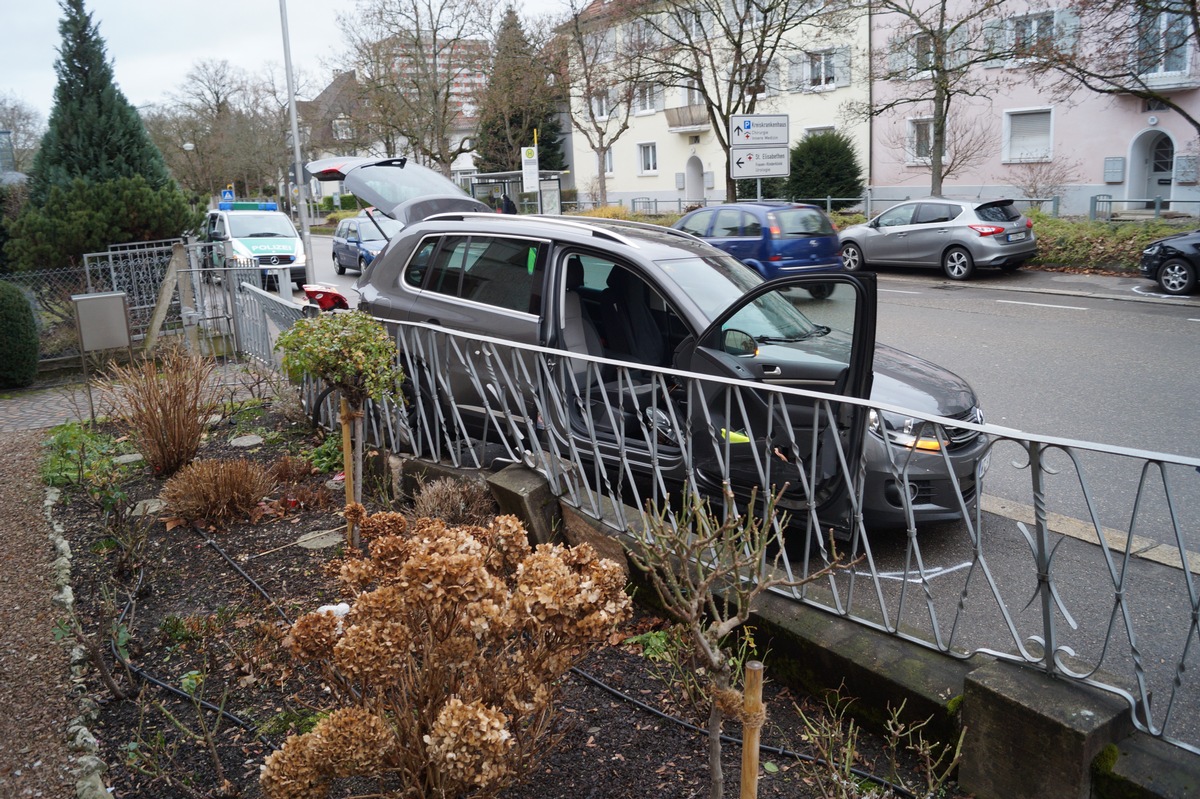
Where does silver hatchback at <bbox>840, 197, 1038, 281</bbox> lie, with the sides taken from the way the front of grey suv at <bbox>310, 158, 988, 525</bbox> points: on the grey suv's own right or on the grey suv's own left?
on the grey suv's own left

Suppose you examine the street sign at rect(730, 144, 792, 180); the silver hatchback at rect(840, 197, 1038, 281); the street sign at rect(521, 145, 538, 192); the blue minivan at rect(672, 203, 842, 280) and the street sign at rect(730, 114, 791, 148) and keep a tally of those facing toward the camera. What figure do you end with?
3

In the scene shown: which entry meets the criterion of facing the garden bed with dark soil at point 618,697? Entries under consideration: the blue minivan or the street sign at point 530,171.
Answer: the street sign

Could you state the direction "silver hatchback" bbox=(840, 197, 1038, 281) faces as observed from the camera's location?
facing away from the viewer and to the left of the viewer

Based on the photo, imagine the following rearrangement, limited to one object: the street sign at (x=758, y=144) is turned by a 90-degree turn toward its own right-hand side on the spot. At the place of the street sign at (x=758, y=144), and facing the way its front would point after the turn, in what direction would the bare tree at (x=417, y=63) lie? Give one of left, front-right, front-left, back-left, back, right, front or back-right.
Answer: front-right

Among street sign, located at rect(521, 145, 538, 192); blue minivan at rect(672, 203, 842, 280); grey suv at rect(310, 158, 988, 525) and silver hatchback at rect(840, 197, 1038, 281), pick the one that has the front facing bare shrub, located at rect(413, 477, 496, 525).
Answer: the street sign

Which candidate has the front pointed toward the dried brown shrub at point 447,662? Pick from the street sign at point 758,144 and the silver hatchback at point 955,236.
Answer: the street sign

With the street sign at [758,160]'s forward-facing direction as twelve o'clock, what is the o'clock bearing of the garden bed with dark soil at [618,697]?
The garden bed with dark soil is roughly at 12 o'clock from the street sign.

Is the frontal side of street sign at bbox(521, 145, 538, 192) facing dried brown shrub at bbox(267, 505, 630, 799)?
yes

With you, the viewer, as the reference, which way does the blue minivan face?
facing away from the viewer and to the left of the viewer

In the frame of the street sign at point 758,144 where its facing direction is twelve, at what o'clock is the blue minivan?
The blue minivan is roughly at 12 o'clock from the street sign.

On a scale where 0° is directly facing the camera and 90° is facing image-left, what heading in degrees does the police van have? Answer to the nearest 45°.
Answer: approximately 315°
